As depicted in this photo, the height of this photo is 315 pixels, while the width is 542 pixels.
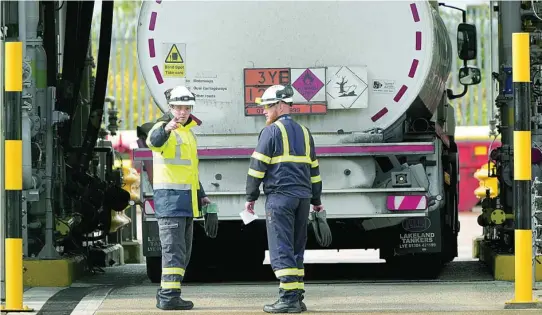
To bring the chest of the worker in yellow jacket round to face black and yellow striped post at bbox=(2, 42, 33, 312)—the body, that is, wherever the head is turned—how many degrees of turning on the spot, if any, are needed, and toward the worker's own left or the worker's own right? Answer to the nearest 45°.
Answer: approximately 135° to the worker's own right

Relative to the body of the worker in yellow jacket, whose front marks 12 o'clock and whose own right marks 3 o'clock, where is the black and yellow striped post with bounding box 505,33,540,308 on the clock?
The black and yellow striped post is roughly at 11 o'clock from the worker in yellow jacket.

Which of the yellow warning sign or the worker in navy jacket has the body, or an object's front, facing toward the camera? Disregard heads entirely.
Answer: the yellow warning sign

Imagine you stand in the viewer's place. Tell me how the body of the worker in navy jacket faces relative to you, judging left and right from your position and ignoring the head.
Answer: facing away from the viewer and to the left of the viewer

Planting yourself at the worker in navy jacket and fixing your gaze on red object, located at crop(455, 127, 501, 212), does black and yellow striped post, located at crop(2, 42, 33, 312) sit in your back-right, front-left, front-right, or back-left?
back-left

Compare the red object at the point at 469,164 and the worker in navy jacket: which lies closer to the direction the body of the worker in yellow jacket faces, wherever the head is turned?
the worker in navy jacket

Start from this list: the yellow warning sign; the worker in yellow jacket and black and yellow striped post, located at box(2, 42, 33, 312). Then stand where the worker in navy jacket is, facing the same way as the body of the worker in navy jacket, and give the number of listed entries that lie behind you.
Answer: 0

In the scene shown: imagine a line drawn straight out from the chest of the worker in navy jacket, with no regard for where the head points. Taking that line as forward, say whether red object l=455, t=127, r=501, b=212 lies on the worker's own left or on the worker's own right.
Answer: on the worker's own right

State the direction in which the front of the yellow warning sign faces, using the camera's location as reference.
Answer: facing the viewer

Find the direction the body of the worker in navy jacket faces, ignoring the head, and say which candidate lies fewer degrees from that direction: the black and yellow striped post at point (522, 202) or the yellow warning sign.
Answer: the yellow warning sign

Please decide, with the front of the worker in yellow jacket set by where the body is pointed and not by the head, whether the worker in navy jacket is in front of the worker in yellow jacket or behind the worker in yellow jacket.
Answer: in front

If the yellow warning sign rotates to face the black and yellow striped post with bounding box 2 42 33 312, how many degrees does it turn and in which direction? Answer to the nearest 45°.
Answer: approximately 45° to its right

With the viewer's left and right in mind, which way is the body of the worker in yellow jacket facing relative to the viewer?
facing the viewer and to the right of the viewer

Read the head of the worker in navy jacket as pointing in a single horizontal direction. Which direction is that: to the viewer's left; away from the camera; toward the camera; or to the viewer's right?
to the viewer's left

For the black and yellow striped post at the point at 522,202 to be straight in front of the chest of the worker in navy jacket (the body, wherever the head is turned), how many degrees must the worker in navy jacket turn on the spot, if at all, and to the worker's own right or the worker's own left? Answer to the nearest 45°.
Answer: approximately 135° to the worker's own right

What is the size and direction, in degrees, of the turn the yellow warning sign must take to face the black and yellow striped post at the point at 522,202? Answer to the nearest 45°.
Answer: approximately 45° to its left

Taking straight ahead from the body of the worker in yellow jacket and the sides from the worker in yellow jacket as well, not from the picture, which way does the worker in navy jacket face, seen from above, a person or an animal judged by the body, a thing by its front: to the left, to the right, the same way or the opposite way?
the opposite way

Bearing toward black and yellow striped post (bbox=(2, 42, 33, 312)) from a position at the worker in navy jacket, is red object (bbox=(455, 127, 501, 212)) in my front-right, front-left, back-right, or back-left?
back-right
